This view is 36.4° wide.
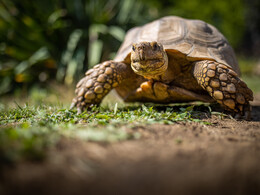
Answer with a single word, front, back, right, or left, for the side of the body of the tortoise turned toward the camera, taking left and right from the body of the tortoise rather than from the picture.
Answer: front
